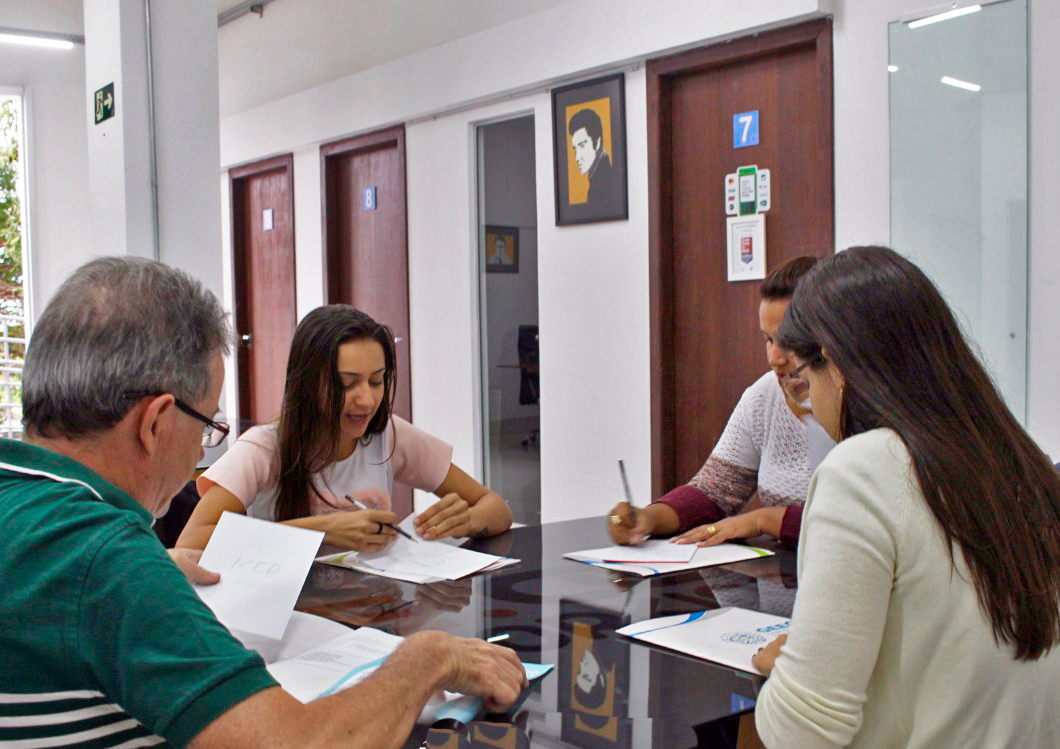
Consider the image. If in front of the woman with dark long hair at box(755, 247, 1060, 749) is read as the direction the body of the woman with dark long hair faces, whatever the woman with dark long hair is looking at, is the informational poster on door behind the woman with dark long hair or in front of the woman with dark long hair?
in front

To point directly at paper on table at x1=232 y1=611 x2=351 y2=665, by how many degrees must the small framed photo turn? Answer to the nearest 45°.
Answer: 0° — it already faces it

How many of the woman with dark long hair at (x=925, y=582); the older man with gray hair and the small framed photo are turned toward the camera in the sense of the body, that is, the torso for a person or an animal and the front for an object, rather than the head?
1

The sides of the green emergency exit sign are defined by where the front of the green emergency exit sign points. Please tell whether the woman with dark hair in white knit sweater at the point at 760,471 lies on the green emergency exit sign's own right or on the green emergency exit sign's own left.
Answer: on the green emergency exit sign's own left

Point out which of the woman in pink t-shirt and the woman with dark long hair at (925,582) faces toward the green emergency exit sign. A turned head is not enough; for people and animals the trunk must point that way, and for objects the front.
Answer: the woman with dark long hair

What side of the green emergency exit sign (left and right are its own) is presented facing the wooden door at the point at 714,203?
left

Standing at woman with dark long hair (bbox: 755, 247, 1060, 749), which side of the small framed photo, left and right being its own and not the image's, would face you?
front

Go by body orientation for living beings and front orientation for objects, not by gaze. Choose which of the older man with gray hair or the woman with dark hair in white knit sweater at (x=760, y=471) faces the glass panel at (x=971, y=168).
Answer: the older man with gray hair

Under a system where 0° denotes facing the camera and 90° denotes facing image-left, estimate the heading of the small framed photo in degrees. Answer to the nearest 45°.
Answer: approximately 0°

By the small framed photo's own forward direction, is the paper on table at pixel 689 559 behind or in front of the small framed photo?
in front

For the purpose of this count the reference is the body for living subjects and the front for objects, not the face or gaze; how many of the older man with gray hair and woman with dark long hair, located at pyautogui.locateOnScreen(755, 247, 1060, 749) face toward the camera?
0

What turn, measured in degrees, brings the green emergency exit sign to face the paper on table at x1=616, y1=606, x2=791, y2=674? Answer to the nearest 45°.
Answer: approximately 45° to its left
